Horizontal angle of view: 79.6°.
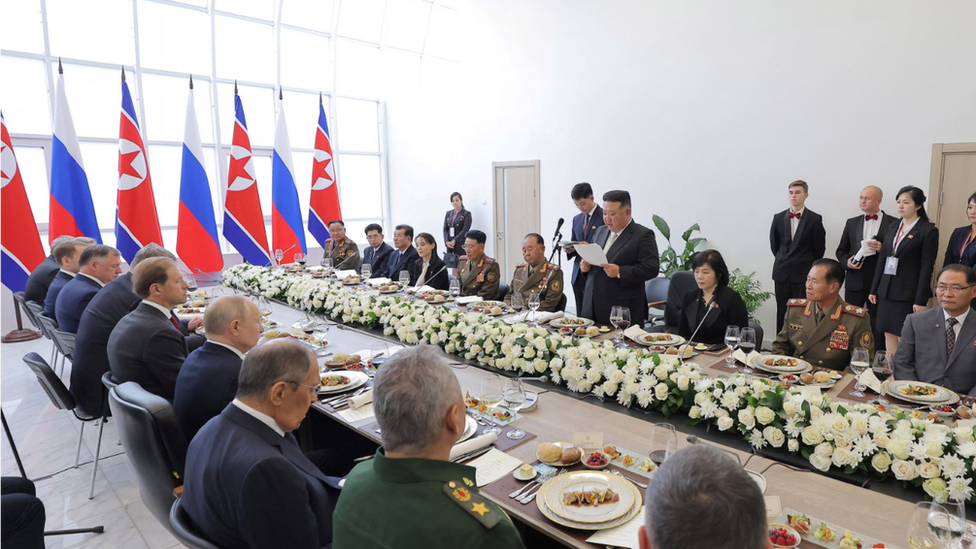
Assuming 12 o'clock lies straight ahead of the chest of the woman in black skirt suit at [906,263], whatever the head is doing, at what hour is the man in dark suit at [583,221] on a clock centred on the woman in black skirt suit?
The man in dark suit is roughly at 1 o'clock from the woman in black skirt suit.

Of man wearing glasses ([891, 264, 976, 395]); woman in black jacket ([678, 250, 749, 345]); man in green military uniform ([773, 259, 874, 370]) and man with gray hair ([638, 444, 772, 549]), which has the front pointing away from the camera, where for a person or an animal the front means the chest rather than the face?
the man with gray hair

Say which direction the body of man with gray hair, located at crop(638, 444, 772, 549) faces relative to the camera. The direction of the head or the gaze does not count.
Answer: away from the camera

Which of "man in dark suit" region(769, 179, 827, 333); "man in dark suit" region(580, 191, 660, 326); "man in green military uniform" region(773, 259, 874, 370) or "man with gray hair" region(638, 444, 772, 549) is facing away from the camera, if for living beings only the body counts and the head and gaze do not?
the man with gray hair

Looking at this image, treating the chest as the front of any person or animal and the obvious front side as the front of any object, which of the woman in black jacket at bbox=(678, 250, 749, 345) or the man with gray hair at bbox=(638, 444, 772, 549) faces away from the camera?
the man with gray hair

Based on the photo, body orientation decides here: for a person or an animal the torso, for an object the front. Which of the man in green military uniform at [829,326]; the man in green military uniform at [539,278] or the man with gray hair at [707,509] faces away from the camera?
the man with gray hair

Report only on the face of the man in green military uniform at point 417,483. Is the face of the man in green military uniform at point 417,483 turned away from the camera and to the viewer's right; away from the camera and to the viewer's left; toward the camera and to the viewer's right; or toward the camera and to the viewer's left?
away from the camera and to the viewer's right

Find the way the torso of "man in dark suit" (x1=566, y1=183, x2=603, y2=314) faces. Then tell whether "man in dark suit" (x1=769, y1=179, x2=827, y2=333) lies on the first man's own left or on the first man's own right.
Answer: on the first man's own left

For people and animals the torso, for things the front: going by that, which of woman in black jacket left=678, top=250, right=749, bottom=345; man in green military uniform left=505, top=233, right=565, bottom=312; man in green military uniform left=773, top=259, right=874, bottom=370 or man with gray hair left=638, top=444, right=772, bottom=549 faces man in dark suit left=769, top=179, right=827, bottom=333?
the man with gray hair

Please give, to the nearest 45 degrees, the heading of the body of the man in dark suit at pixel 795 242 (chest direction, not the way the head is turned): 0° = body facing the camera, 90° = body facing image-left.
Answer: approximately 45°

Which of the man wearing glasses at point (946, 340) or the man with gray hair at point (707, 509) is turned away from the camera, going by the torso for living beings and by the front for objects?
the man with gray hair

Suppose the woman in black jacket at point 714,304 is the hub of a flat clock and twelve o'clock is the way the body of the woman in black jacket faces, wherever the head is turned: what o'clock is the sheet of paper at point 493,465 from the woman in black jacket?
The sheet of paper is roughly at 11 o'clock from the woman in black jacket.

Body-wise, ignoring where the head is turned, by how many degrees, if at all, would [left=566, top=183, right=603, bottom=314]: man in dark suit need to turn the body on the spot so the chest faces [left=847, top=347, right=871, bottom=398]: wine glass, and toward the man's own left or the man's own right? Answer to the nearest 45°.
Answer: approximately 45° to the man's own left

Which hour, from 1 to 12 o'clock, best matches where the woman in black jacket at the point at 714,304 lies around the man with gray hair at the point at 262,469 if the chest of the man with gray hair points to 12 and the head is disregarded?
The woman in black jacket is roughly at 1 o'clock from the man with gray hair.

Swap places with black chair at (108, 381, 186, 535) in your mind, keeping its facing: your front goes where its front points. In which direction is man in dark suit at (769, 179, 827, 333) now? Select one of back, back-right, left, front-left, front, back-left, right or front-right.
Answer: front-right

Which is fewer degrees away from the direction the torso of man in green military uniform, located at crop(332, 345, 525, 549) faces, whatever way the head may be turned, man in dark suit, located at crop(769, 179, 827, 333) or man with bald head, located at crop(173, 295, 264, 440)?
the man in dark suit
